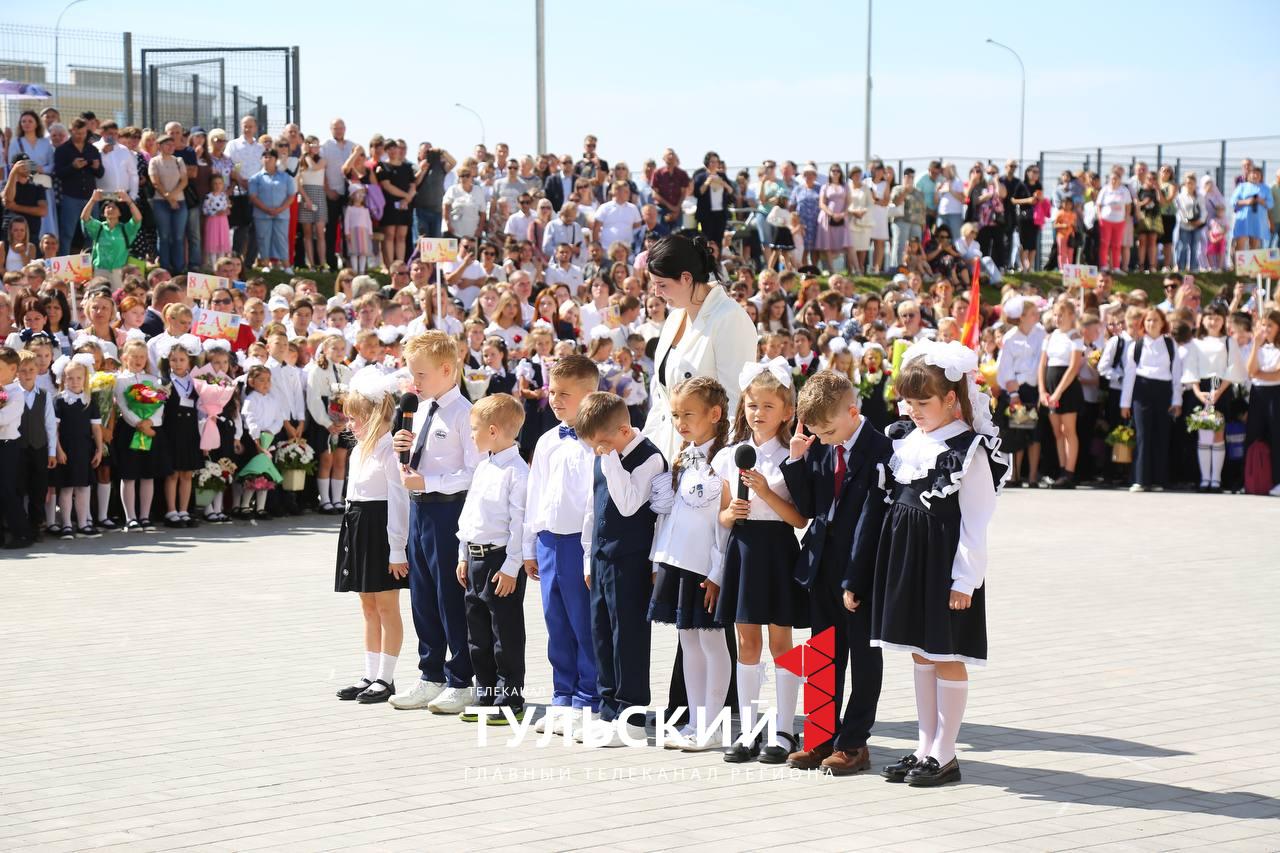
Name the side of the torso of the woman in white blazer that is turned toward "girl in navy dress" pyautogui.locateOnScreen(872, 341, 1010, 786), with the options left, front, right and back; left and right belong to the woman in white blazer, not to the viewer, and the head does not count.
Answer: left

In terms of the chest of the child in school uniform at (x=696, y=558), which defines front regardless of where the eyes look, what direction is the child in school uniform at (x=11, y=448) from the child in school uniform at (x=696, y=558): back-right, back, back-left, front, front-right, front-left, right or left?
right

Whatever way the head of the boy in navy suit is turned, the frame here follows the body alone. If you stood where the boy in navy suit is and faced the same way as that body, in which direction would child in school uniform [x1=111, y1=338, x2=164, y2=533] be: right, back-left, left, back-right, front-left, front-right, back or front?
right

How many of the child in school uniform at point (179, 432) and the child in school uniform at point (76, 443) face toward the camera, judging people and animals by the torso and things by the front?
2

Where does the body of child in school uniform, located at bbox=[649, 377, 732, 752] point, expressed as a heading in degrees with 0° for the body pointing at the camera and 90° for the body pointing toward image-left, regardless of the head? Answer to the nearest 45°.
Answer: approximately 45°

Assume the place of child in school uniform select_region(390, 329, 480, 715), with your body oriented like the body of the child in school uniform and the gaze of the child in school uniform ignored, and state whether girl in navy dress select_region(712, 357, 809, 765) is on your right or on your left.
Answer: on your left

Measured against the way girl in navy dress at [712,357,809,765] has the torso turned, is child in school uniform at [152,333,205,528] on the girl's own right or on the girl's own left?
on the girl's own right

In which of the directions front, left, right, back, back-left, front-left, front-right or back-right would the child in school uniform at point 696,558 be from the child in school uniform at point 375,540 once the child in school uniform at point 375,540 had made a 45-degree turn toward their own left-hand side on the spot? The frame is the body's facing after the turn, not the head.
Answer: front-left

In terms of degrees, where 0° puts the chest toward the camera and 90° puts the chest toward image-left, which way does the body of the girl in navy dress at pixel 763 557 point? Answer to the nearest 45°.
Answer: approximately 45°
